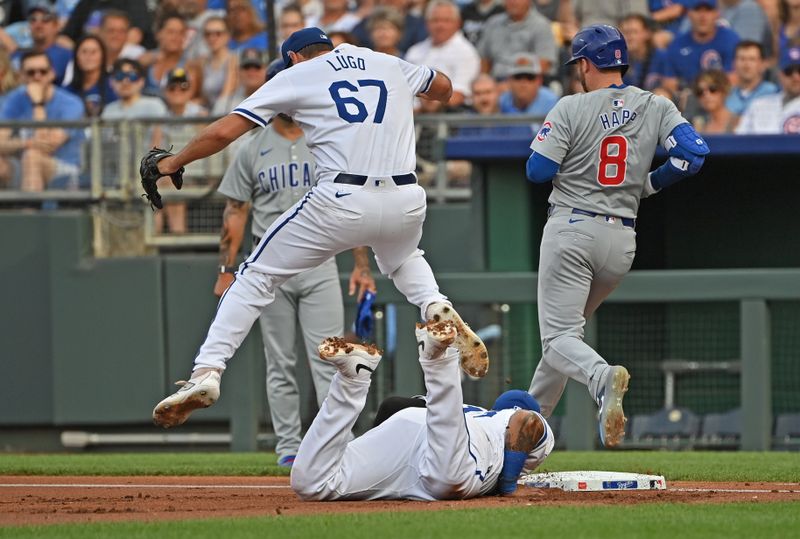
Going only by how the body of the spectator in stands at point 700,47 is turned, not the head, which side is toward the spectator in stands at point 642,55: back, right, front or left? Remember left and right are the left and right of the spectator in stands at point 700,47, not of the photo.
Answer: right

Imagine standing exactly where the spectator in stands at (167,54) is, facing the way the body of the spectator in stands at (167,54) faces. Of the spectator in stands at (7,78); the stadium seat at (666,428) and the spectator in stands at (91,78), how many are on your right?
2

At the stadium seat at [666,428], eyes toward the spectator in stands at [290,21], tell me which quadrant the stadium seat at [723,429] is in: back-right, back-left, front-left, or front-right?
back-right

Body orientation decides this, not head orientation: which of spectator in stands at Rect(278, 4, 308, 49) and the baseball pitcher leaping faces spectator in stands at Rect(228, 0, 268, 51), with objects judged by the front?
the baseball pitcher leaping

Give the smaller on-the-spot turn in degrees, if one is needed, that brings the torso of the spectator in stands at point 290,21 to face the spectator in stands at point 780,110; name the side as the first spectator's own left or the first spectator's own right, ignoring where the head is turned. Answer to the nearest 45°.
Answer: approximately 45° to the first spectator's own left

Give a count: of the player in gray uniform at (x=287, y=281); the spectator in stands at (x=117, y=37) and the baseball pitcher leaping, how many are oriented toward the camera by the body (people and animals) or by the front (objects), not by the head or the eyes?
2

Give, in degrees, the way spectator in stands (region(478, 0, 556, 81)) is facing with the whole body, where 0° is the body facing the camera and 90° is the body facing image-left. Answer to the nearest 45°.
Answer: approximately 0°
